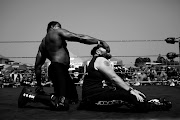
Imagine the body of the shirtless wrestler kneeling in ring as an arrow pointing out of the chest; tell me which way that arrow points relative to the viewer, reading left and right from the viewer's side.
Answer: facing away from the viewer and to the right of the viewer
